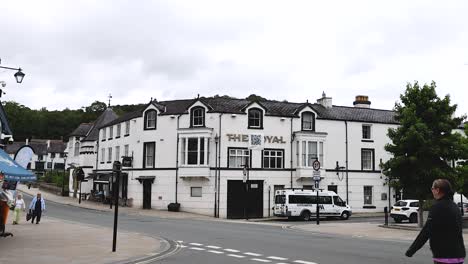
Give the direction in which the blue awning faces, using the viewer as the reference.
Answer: facing to the right of the viewer

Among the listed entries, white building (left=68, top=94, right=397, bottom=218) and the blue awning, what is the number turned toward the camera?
1

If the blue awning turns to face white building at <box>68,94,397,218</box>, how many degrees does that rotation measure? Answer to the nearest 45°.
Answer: approximately 45° to its left

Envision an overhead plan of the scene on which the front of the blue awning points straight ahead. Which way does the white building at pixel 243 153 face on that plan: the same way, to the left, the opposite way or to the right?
to the right

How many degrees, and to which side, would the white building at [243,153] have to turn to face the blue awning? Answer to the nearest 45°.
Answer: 0° — it already faces it

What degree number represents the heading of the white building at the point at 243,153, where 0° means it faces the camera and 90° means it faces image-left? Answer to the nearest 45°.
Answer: approximately 0°
